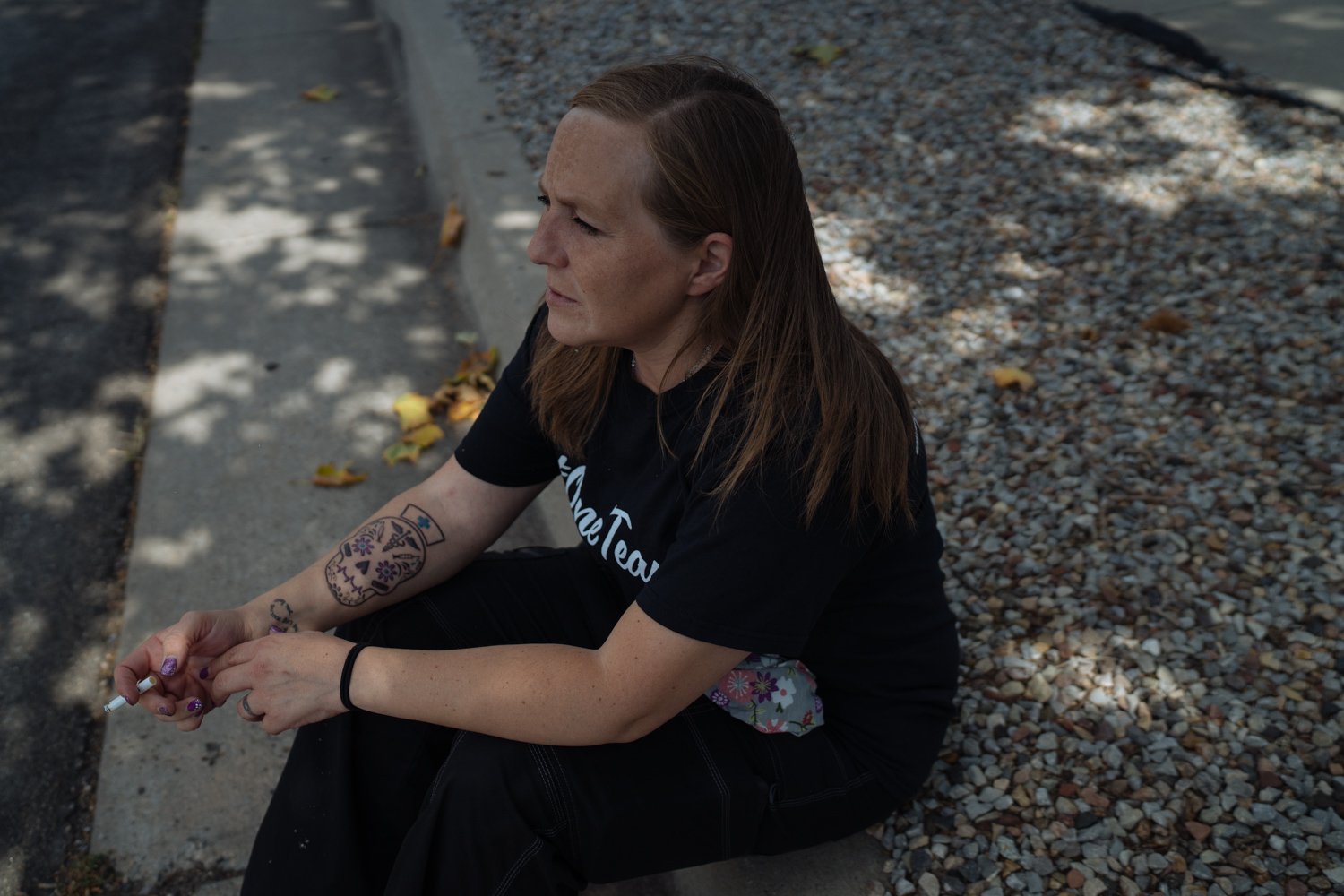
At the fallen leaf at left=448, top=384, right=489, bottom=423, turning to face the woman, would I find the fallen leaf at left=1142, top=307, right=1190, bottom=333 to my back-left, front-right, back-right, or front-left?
front-left

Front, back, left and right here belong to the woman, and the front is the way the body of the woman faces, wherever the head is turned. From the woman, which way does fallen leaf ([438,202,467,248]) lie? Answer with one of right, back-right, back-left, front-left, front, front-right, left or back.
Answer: back-right

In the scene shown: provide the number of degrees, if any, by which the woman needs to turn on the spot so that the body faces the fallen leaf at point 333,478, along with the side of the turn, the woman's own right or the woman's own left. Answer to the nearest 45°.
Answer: approximately 90° to the woman's own right

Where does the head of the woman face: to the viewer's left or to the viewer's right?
to the viewer's left

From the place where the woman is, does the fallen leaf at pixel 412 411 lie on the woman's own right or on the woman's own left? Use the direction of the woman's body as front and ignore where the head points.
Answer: on the woman's own right

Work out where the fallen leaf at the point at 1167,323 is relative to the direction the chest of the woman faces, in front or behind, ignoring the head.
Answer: behind

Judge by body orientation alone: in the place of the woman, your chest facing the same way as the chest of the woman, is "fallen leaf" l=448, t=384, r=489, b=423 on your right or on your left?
on your right
